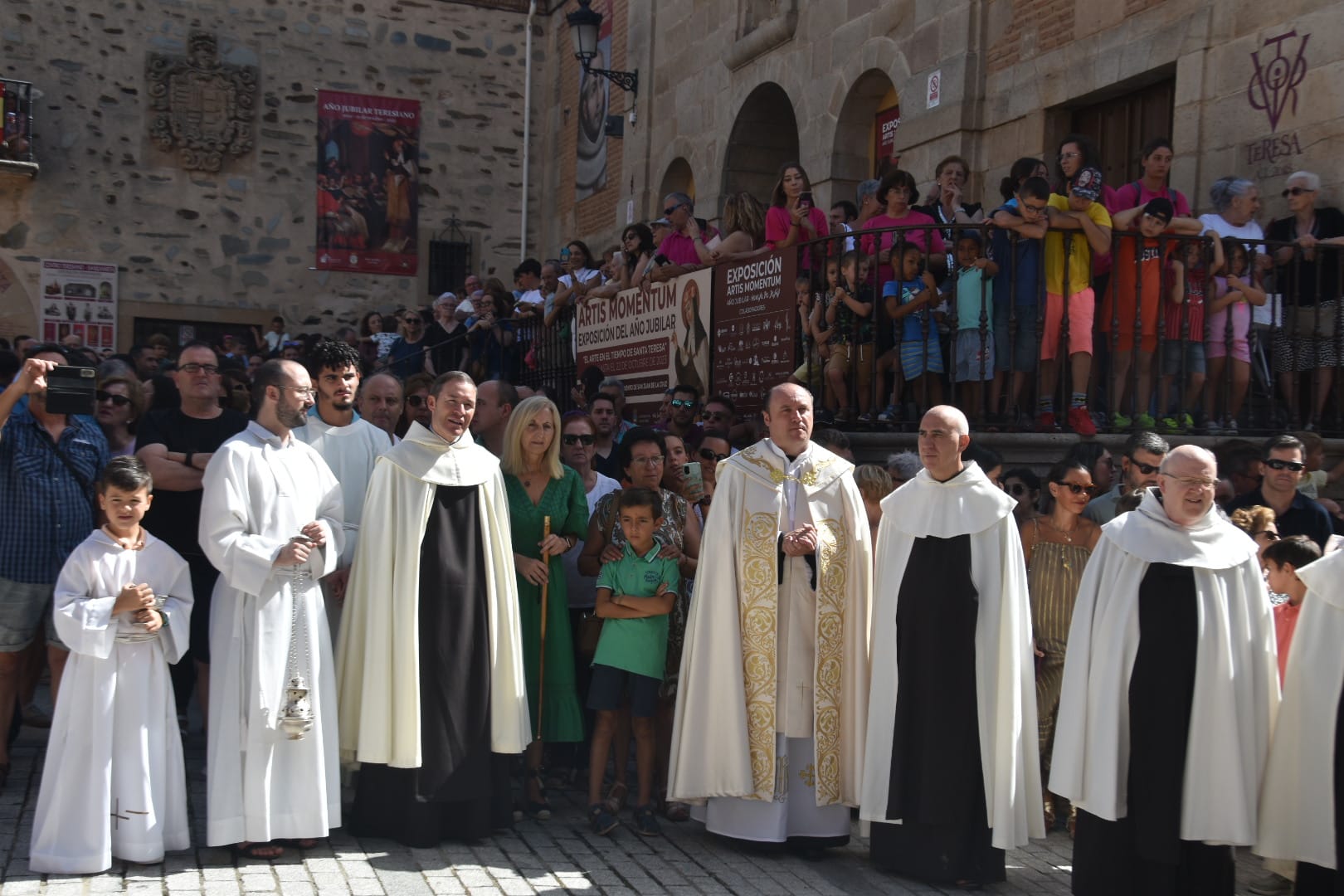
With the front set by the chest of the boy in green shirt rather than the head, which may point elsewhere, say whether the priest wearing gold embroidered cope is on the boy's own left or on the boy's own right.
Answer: on the boy's own left

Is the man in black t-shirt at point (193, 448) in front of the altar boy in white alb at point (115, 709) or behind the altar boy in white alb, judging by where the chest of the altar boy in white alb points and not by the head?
behind

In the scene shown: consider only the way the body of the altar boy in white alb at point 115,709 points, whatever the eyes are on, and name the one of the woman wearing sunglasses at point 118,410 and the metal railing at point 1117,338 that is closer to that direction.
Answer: the metal railing

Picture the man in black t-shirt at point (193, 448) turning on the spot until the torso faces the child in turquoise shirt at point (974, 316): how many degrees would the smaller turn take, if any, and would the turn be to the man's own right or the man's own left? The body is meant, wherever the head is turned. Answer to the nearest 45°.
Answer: approximately 90° to the man's own left

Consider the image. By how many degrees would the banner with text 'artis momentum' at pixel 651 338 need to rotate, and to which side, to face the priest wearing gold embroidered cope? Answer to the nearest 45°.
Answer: approximately 45° to its left

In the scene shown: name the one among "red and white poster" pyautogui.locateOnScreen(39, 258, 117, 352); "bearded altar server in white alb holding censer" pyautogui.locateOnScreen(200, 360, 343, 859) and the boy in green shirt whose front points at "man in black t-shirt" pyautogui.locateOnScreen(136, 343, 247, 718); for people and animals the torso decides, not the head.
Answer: the red and white poster

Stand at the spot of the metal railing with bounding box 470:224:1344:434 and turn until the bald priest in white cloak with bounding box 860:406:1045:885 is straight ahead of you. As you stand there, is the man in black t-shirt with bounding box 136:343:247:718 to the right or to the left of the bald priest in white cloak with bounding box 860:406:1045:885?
right

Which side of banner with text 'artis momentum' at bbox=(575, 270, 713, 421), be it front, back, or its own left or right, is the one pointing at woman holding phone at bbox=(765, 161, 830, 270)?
left

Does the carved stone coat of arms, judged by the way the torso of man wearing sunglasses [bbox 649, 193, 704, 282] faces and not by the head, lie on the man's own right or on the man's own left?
on the man's own right
